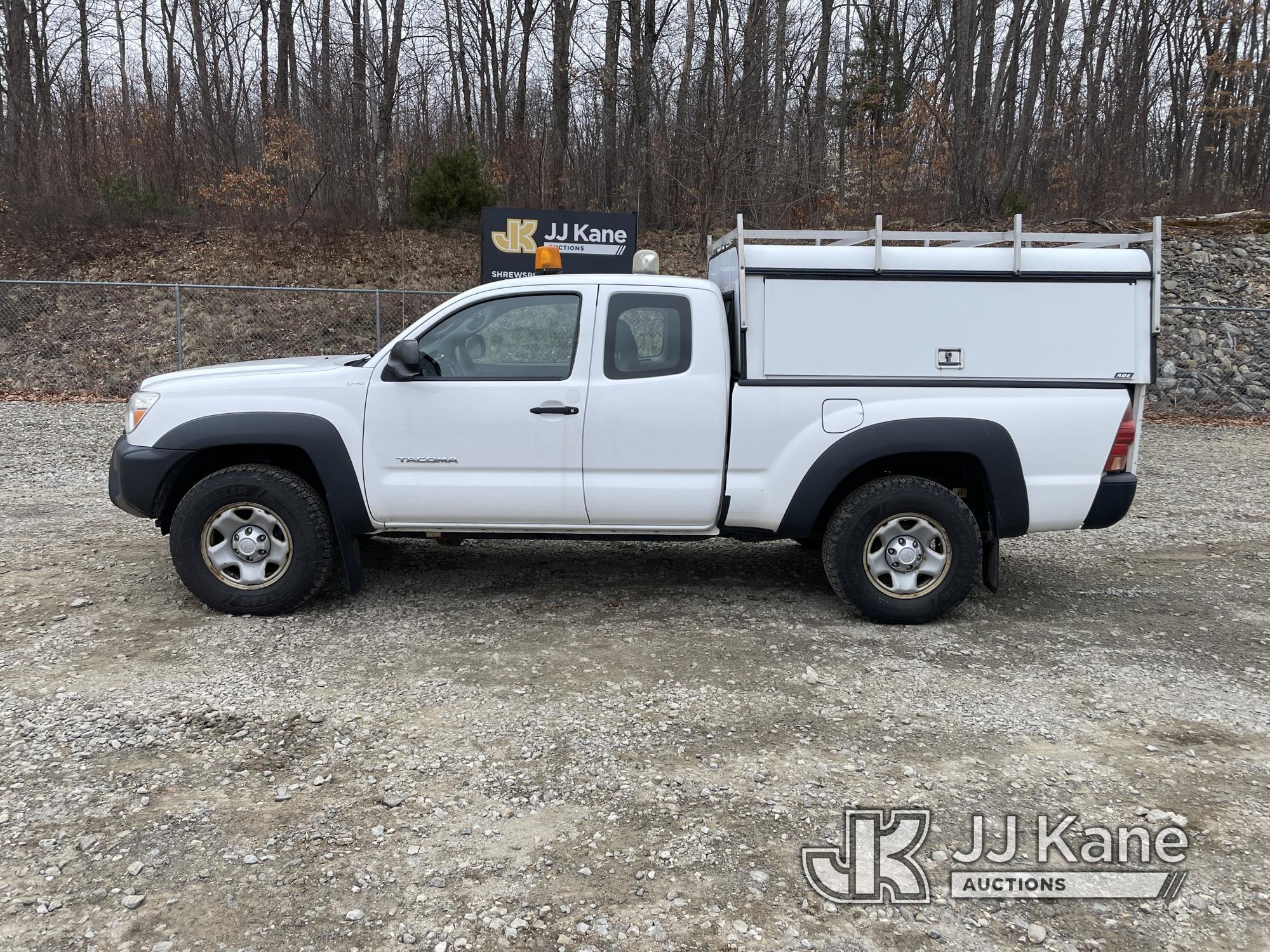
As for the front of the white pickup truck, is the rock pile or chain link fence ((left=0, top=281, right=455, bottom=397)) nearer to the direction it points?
the chain link fence

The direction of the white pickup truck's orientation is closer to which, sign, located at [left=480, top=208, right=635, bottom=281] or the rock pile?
the sign

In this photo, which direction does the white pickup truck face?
to the viewer's left

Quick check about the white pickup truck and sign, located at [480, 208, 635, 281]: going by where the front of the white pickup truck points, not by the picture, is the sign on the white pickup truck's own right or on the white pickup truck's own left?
on the white pickup truck's own right

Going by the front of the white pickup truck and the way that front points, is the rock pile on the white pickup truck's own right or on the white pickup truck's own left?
on the white pickup truck's own right

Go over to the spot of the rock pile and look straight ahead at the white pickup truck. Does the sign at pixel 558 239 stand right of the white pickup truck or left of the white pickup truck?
right

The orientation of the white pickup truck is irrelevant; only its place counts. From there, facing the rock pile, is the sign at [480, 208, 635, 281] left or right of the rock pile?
left

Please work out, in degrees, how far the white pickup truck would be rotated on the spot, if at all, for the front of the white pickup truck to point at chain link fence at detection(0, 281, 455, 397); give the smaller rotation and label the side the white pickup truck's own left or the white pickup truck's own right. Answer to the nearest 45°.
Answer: approximately 45° to the white pickup truck's own right
